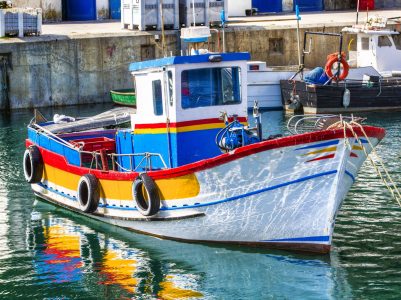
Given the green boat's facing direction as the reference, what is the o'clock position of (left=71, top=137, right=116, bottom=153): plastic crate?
The plastic crate is roughly at 9 o'clock from the green boat.

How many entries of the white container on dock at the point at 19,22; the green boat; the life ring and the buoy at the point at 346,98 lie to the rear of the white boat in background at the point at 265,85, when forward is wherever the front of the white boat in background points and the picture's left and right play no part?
2

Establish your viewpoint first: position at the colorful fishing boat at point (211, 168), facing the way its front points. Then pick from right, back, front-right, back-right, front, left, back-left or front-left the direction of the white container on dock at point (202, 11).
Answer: back-left

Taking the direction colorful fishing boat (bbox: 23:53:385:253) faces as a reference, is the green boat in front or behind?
behind

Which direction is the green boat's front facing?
to the viewer's left

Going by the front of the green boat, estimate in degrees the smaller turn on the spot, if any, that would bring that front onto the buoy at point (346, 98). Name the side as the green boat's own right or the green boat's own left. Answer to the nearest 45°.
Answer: approximately 180°

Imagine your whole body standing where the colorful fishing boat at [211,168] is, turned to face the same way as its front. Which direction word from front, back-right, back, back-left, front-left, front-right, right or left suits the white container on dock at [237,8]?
back-left
